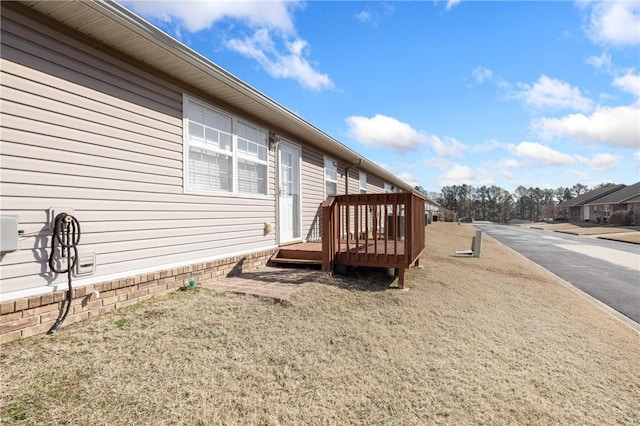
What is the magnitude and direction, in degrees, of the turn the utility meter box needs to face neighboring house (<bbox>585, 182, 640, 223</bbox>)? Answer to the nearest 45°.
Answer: approximately 45° to its left

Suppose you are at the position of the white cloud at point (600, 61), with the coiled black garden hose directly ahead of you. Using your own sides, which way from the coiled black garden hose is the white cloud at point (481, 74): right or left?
right

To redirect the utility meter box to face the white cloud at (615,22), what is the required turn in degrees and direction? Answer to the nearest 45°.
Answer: approximately 45° to its left

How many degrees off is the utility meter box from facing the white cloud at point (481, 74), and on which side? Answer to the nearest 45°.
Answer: approximately 45° to its left

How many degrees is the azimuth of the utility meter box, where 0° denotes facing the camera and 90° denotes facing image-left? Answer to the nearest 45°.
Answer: approximately 315°

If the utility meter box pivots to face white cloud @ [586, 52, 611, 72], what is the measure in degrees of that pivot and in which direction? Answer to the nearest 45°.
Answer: approximately 45° to its left

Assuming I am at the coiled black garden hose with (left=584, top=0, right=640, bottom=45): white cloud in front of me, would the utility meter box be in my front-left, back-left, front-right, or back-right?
back-right
